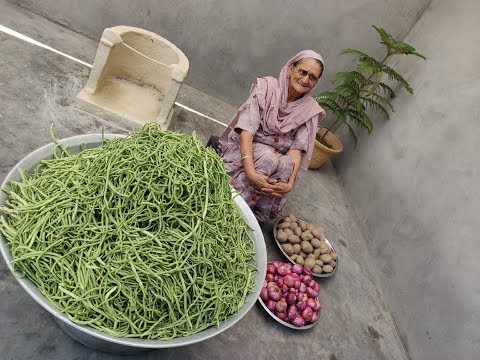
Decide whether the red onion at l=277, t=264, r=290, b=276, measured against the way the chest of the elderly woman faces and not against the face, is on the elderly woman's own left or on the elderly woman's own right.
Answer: on the elderly woman's own left

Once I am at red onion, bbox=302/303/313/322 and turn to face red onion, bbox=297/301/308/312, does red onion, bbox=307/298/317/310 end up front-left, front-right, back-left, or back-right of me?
front-right

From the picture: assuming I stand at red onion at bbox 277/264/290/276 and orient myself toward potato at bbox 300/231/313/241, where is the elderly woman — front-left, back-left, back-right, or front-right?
front-left

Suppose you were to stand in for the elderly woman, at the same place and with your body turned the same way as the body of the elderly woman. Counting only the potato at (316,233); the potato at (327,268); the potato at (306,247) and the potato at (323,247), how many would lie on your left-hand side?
4

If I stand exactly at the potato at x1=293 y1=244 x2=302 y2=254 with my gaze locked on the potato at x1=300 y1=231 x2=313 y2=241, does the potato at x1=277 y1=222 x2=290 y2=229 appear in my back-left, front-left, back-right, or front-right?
front-left

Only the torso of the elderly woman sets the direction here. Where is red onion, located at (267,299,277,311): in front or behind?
in front

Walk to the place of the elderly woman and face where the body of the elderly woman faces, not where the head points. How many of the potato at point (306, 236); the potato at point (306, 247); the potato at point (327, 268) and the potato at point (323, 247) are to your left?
4

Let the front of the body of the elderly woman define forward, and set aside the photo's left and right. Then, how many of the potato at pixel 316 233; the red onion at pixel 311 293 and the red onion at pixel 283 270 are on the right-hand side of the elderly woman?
0

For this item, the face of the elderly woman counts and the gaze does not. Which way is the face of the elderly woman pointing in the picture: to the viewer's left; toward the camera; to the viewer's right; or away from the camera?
toward the camera

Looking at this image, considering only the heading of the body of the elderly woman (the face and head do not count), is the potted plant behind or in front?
behind

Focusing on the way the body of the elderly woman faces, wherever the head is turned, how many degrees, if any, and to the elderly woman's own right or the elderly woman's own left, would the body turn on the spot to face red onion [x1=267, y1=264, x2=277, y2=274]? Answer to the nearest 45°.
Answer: approximately 45° to the elderly woman's own left

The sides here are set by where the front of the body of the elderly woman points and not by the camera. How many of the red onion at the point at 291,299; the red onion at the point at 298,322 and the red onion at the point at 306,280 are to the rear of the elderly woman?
0

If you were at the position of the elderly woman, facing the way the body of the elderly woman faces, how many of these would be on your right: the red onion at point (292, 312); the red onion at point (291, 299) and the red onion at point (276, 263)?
0

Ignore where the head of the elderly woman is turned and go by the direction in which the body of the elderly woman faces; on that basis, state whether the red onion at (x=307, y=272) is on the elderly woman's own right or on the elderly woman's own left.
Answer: on the elderly woman's own left

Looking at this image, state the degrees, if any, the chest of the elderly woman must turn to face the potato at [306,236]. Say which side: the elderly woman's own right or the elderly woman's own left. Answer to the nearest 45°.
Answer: approximately 90° to the elderly woman's own left

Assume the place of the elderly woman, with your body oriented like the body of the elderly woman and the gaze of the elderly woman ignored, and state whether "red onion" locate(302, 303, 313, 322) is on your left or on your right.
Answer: on your left

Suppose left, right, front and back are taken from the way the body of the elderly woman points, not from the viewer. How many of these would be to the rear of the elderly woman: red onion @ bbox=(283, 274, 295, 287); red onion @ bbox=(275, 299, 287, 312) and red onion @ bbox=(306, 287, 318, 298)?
0

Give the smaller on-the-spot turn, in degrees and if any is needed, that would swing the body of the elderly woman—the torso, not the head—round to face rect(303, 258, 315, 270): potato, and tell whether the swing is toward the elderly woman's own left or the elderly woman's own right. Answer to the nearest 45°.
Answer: approximately 90° to the elderly woman's own left

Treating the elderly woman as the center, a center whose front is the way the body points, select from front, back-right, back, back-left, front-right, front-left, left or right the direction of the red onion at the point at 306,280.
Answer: front-left

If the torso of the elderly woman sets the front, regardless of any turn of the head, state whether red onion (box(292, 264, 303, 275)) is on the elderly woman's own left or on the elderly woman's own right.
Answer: on the elderly woman's own left

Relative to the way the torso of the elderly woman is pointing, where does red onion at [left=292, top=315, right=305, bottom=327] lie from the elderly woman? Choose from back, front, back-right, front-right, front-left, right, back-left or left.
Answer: front-left

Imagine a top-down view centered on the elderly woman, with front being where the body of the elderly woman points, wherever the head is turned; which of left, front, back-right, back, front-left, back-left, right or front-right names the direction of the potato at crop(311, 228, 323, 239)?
left

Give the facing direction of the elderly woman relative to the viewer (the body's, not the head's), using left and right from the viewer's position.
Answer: facing the viewer
